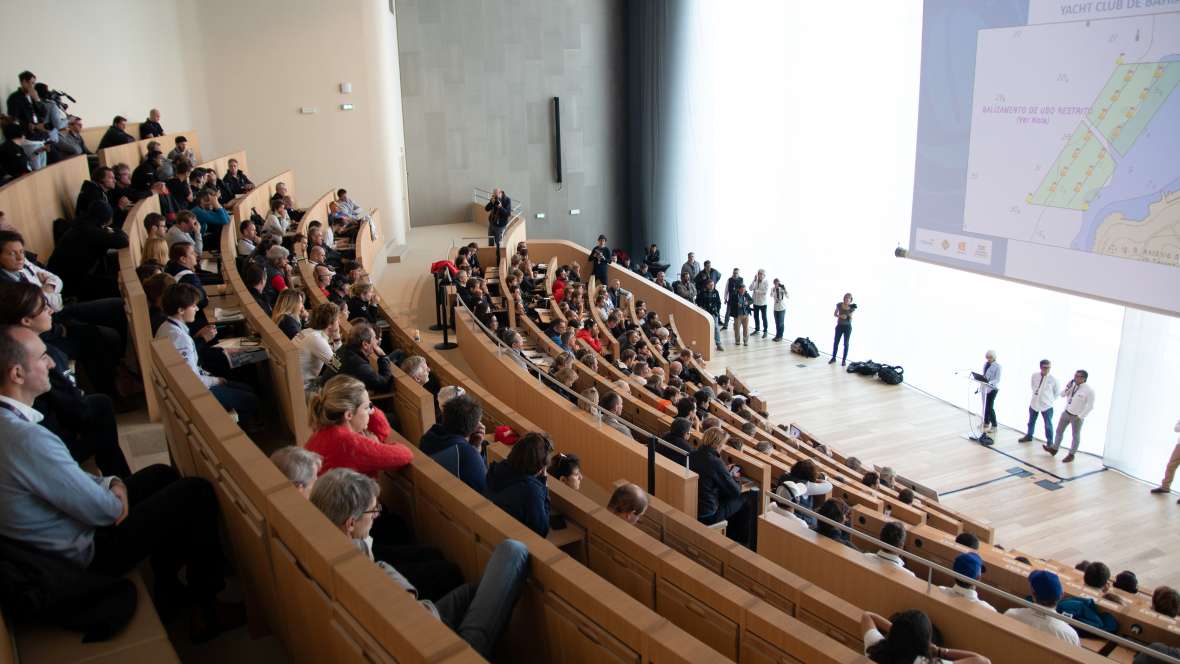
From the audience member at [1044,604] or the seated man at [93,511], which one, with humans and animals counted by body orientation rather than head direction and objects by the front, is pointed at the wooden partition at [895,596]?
the seated man

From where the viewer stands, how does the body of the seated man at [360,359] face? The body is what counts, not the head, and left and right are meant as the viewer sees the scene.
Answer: facing to the right of the viewer

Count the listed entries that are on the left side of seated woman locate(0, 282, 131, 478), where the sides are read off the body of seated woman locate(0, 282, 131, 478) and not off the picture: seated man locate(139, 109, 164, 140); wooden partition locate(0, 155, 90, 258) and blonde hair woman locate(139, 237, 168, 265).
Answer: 3

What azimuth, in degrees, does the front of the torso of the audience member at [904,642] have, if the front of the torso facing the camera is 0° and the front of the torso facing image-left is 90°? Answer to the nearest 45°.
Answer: approximately 225°

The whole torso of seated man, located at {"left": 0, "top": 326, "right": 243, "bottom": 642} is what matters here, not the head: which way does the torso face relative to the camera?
to the viewer's right

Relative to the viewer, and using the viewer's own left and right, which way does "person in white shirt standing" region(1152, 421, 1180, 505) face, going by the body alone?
facing to the left of the viewer

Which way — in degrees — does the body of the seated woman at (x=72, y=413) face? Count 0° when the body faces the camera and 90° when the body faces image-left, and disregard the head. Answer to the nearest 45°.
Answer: approximately 270°

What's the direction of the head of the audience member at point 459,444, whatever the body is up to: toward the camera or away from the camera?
away from the camera

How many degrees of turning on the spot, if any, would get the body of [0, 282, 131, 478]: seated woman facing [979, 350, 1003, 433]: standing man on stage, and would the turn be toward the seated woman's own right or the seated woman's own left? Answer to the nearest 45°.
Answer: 0° — they already face them

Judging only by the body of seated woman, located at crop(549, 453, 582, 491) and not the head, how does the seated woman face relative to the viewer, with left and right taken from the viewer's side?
facing to the right of the viewer

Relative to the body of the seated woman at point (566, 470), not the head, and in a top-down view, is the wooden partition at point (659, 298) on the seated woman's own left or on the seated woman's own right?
on the seated woman's own left

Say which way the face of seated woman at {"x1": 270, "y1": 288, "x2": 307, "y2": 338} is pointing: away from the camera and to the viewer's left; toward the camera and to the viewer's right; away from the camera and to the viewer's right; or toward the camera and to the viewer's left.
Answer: away from the camera and to the viewer's right

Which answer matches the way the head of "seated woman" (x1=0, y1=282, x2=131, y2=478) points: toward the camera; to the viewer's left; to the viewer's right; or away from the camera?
to the viewer's right

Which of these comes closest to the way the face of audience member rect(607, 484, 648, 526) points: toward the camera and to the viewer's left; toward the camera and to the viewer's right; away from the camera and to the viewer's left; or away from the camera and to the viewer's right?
away from the camera and to the viewer's right

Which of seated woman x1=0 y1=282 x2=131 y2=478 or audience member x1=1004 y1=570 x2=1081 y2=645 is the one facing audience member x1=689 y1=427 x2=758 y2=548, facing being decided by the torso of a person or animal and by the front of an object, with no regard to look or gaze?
the seated woman

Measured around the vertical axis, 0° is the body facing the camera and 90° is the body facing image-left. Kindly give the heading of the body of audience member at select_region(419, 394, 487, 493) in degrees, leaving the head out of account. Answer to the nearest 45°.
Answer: approximately 225°
